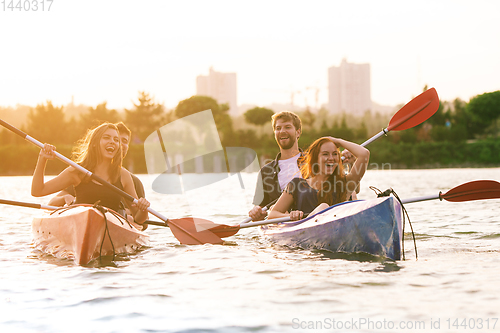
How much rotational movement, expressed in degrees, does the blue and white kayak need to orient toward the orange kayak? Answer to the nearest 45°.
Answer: approximately 135° to its right

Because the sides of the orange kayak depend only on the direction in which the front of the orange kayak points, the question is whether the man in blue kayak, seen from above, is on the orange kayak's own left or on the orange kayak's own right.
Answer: on the orange kayak's own left

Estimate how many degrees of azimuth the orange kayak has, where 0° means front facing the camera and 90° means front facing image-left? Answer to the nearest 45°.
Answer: approximately 0°

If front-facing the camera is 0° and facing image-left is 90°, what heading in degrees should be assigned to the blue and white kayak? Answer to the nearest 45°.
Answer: approximately 315°
